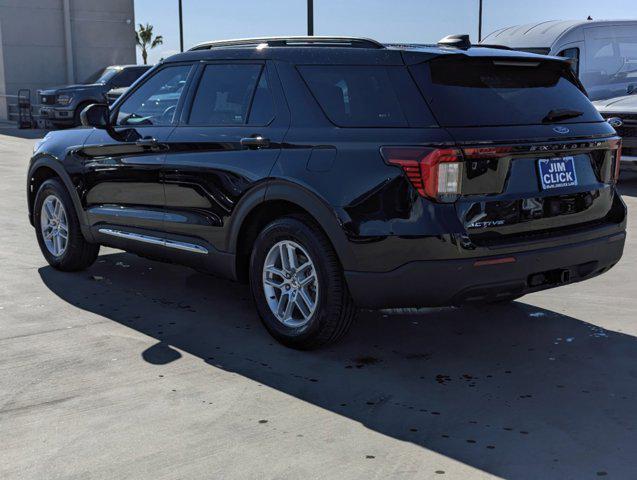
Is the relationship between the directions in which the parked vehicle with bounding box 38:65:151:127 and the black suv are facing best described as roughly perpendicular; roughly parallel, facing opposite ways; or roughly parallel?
roughly perpendicular

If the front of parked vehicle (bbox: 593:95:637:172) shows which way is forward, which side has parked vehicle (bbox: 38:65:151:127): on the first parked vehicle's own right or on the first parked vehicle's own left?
on the first parked vehicle's own right

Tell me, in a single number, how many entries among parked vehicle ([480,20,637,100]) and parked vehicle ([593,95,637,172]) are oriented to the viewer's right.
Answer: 0

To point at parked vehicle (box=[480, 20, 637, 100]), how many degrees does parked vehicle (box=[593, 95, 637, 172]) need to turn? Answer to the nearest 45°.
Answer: approximately 135° to its right

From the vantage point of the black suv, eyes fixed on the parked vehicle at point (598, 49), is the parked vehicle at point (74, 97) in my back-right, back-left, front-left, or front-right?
front-left

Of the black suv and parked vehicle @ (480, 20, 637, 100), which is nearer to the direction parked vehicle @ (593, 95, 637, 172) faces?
the black suv

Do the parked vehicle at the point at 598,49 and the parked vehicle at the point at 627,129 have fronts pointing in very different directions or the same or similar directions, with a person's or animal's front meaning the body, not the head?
same or similar directions

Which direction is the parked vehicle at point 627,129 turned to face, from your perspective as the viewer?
facing the viewer and to the left of the viewer

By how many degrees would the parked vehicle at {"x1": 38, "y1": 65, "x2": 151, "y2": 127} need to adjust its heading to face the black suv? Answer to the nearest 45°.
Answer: approximately 45° to its left

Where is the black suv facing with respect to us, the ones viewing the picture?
facing away from the viewer and to the left of the viewer

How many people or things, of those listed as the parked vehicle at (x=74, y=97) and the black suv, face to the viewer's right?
0

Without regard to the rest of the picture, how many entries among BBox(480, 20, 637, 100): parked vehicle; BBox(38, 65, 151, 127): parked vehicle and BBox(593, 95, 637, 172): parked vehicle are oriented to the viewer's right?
0

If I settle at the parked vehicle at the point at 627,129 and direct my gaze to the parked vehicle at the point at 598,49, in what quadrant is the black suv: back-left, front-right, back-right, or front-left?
back-left
